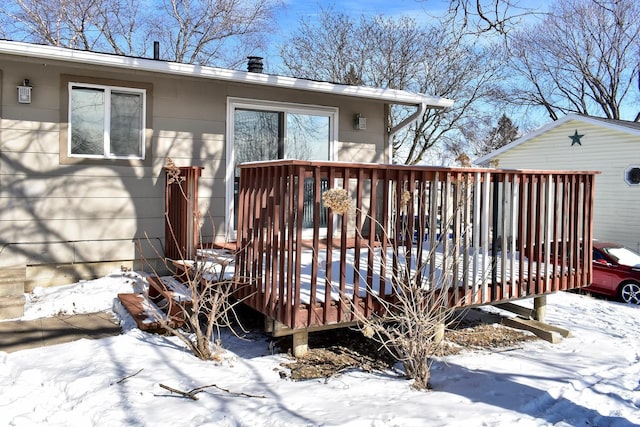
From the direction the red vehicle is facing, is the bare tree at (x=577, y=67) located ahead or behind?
behind

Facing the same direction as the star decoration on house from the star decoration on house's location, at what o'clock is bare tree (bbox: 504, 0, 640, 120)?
The bare tree is roughly at 6 o'clock from the star decoration on house.

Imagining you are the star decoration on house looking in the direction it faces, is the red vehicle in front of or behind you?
in front

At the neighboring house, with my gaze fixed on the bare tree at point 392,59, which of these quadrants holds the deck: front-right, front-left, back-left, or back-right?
back-left

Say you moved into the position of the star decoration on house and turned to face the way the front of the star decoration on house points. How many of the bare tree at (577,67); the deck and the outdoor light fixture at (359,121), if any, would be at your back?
1

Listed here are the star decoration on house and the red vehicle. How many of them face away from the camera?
0

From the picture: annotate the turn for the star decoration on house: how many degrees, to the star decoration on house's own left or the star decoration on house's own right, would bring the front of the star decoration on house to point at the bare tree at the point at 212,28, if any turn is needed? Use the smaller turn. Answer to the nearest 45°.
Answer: approximately 90° to the star decoration on house's own right

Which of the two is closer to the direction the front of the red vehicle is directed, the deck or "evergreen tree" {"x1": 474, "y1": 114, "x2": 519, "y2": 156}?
the deck

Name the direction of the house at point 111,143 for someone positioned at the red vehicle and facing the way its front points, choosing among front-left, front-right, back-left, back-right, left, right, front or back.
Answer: right

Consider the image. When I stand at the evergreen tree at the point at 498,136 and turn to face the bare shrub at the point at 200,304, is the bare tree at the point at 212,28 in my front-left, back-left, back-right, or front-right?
front-right

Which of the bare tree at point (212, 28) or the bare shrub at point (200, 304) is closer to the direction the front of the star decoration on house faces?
the bare shrub

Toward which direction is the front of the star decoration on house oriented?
toward the camera
